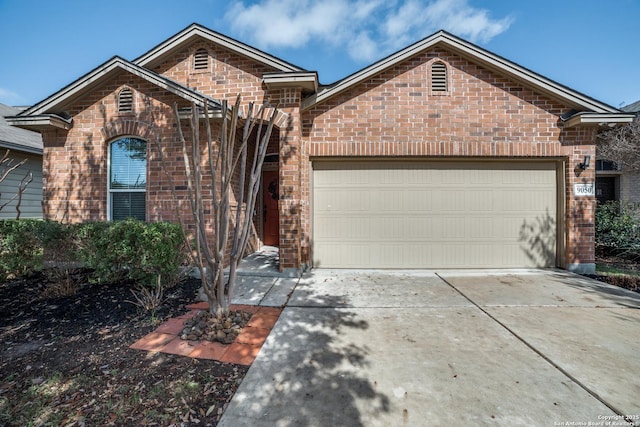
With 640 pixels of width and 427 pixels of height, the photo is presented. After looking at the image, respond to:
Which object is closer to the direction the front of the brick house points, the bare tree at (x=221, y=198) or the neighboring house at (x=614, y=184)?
the bare tree

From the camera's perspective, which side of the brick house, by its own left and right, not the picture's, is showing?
front

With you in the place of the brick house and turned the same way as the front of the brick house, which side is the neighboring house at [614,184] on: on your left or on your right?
on your left

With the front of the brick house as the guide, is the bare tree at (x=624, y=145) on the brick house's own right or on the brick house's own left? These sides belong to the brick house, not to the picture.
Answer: on the brick house's own left

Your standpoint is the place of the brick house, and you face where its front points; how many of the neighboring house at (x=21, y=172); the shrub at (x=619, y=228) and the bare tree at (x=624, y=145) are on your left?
2

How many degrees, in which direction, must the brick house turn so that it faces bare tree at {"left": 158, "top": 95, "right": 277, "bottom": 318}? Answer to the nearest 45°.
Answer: approximately 45° to its right

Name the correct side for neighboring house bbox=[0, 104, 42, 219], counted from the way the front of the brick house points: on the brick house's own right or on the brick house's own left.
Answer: on the brick house's own right

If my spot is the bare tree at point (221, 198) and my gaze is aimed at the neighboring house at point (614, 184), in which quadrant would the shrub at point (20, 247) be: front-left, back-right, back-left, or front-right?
back-left
